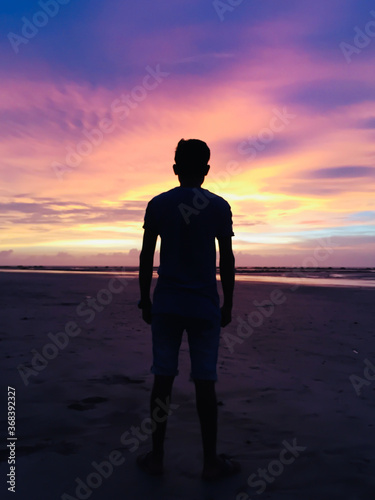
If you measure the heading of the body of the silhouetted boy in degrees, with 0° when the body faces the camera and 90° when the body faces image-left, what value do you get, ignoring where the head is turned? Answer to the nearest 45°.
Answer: approximately 180°
